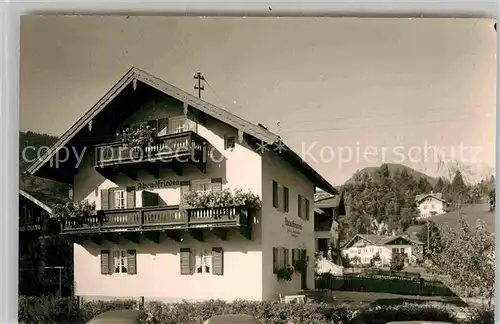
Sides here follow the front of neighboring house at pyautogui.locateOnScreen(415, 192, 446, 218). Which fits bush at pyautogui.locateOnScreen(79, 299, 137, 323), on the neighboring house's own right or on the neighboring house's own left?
on the neighboring house's own right

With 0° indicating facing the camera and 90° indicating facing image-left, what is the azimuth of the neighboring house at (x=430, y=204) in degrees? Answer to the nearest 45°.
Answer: approximately 0°
